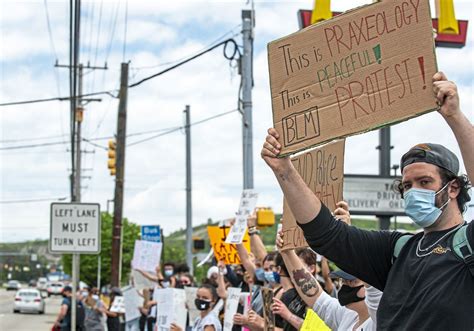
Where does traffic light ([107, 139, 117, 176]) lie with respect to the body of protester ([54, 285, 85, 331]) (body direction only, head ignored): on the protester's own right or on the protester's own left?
on the protester's own right

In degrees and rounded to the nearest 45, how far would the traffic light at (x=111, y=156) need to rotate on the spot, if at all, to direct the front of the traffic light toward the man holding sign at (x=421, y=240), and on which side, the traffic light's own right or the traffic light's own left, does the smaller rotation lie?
approximately 90° to the traffic light's own left

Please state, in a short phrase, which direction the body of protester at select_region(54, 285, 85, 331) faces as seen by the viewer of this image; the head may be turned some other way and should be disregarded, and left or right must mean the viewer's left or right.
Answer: facing to the left of the viewer

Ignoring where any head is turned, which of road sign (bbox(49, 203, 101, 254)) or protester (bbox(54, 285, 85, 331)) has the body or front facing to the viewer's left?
the protester

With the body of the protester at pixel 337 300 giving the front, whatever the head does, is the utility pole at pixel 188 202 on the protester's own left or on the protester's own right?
on the protester's own right

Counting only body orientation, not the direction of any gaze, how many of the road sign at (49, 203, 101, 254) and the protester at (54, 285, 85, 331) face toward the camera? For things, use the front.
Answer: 1
